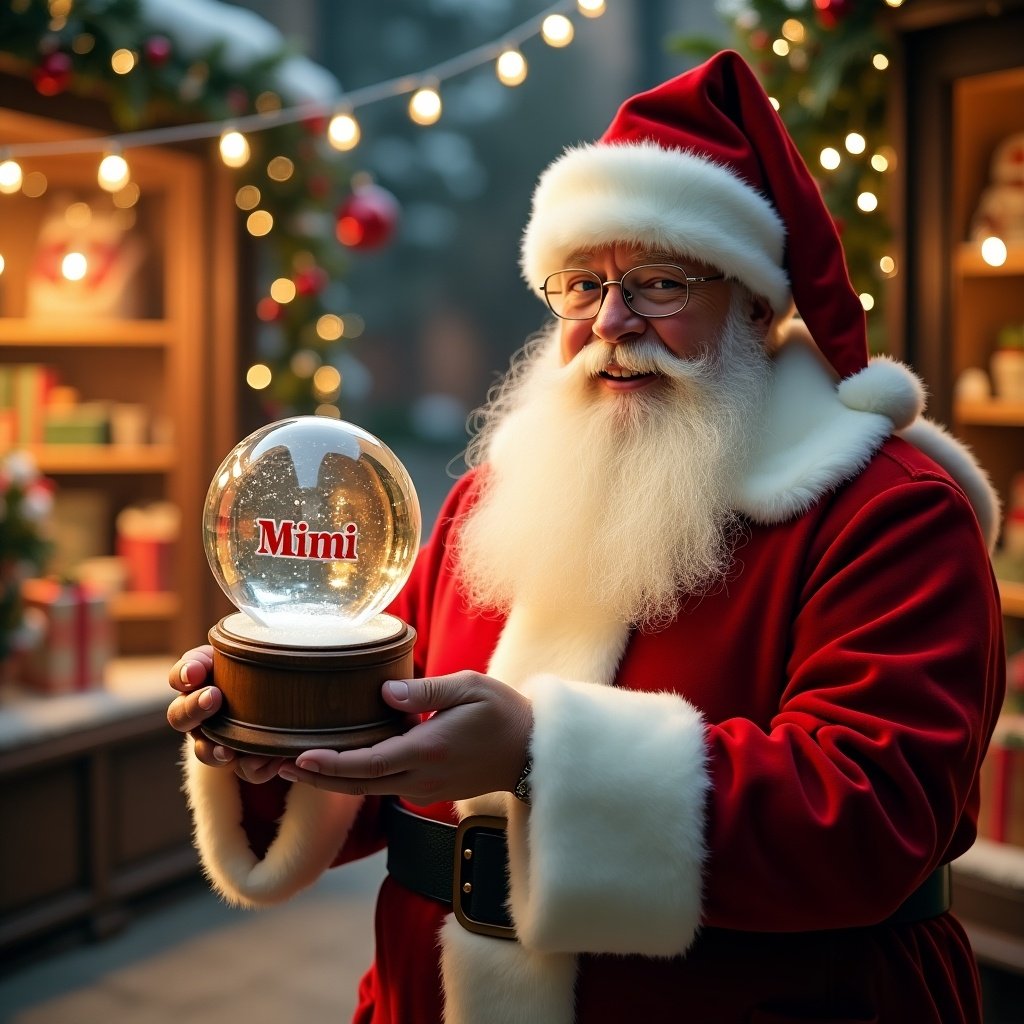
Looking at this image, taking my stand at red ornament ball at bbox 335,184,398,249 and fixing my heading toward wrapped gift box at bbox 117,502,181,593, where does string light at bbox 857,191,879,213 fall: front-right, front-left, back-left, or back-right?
back-left

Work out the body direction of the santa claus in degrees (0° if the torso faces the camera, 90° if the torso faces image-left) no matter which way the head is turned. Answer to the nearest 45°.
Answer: approximately 45°

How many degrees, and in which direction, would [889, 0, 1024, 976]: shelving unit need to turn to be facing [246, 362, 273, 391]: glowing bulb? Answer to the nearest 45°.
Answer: approximately 45° to its right

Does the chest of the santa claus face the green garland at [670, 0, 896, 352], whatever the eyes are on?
no

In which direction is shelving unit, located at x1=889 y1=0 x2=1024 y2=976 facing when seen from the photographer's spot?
facing the viewer and to the left of the viewer

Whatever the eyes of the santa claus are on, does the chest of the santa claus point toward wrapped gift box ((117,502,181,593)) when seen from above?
no

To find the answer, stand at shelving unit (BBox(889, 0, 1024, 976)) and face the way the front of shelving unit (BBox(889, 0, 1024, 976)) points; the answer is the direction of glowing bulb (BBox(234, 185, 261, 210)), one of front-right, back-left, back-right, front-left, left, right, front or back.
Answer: front-right

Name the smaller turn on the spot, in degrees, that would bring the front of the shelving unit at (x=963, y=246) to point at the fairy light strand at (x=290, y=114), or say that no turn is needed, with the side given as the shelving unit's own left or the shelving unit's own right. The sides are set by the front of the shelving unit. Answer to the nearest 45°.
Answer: approximately 45° to the shelving unit's own right

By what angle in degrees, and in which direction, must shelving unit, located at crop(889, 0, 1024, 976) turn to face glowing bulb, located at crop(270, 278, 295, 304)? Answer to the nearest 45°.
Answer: approximately 45° to its right

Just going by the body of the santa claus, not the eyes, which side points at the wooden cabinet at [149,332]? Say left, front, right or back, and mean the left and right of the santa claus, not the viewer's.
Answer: right

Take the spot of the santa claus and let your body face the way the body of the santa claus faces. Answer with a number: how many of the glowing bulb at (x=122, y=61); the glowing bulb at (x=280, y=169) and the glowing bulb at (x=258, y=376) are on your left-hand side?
0

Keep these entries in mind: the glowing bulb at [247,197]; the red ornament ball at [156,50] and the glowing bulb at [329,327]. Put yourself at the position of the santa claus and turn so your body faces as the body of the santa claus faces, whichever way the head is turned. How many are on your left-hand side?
0

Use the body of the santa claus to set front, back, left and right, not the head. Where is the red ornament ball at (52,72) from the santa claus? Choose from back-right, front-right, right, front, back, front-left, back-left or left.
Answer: right

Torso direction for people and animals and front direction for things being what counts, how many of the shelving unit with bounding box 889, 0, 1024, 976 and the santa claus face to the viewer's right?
0

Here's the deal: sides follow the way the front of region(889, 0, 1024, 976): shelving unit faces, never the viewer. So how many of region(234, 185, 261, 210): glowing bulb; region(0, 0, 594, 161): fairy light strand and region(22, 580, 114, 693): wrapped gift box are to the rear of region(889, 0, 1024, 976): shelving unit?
0

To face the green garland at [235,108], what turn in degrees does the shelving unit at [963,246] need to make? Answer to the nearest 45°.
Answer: approximately 45° to its right
